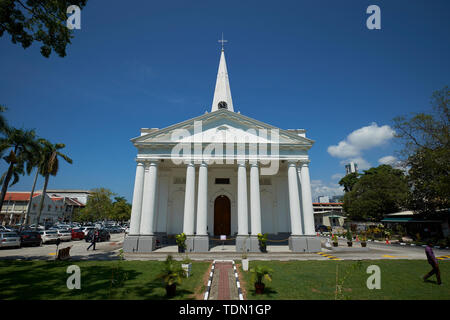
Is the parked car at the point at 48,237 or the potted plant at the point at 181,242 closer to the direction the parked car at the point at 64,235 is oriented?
the potted plant

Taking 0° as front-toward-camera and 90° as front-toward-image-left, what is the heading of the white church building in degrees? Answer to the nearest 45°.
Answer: approximately 0°

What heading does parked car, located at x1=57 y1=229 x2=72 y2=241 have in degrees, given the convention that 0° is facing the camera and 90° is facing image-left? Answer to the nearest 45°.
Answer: approximately 180°

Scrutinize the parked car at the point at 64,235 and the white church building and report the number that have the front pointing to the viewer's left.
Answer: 0

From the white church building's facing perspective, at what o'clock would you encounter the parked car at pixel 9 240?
The parked car is roughly at 3 o'clock from the white church building.

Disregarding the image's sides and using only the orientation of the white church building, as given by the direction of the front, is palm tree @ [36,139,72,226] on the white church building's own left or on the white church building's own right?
on the white church building's own right

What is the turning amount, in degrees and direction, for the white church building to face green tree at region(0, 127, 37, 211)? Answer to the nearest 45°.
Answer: approximately 90° to its right
